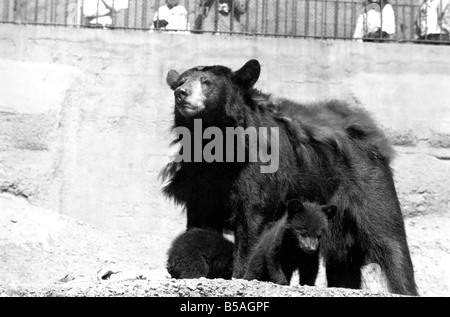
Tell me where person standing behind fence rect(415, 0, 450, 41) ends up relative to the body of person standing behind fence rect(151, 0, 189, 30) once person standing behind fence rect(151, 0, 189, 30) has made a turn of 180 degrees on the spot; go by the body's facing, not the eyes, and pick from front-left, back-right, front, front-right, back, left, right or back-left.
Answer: right

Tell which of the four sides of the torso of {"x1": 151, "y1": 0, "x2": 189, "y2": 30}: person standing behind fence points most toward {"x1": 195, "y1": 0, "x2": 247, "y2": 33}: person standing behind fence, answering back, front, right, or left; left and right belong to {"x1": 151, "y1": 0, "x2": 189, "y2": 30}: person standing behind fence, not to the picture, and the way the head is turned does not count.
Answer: left

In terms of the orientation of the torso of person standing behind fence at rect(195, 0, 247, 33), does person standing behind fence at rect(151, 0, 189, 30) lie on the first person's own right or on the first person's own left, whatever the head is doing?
on the first person's own right

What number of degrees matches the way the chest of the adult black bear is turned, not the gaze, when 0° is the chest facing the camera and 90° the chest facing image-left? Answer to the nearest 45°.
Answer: approximately 45°

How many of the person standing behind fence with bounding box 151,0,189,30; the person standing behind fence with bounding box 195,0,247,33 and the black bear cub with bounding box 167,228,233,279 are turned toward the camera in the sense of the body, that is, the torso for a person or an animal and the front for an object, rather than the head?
2

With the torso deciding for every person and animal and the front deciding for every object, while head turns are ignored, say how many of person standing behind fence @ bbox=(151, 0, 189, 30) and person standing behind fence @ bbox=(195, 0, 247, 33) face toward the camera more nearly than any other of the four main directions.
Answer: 2
